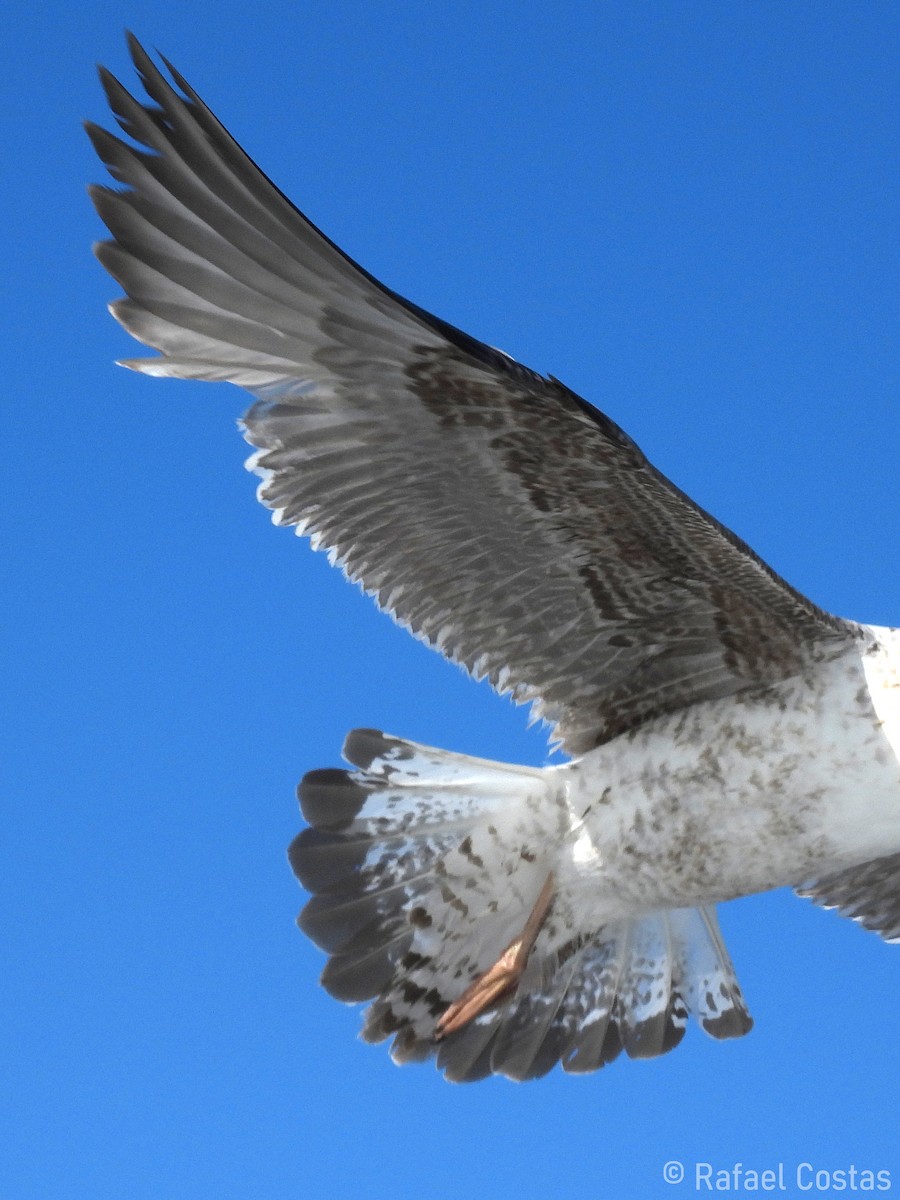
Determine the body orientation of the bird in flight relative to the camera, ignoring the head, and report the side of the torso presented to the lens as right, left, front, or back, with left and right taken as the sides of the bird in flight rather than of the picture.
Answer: right
